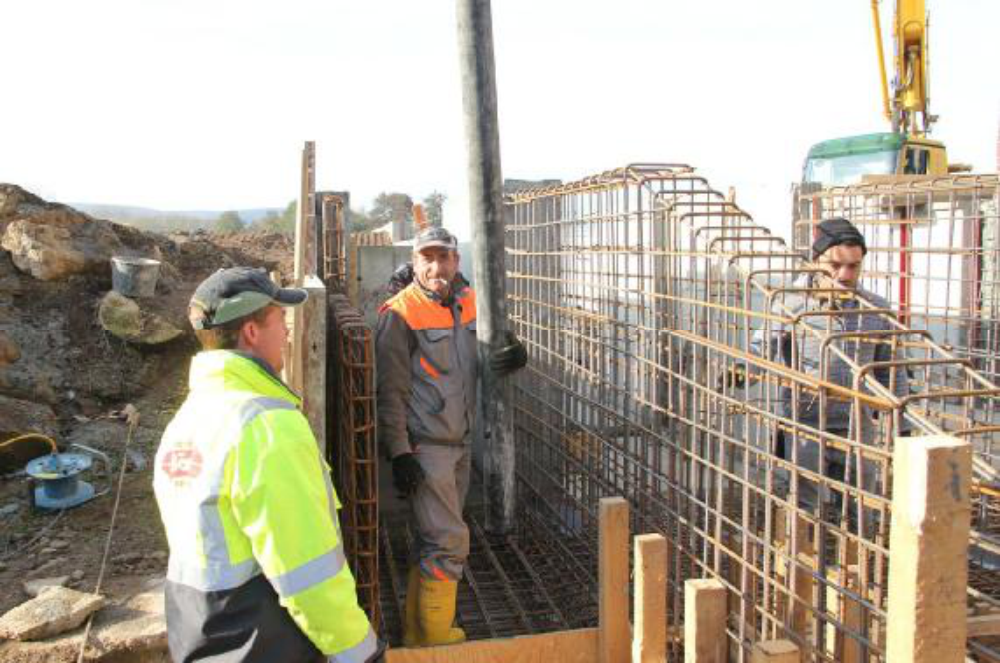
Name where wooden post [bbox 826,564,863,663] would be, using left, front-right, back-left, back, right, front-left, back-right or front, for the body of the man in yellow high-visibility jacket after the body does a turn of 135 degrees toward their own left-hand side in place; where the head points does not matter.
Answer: back

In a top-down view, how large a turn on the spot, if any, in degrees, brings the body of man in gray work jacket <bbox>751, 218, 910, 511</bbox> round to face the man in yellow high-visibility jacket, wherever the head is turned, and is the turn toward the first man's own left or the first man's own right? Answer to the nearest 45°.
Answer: approximately 45° to the first man's own right

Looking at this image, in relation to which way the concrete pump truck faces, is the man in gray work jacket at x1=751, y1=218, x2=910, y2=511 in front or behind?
in front

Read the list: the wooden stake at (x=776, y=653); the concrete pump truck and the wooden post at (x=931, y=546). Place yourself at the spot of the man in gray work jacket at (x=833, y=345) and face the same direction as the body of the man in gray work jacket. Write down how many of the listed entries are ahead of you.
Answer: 2

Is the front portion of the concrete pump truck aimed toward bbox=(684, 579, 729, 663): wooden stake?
yes

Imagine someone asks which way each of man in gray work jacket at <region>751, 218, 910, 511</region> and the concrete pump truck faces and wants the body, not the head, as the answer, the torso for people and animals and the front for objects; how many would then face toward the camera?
2

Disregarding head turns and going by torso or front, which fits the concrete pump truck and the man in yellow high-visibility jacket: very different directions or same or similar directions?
very different directions

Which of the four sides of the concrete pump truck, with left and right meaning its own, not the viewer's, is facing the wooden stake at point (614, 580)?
front

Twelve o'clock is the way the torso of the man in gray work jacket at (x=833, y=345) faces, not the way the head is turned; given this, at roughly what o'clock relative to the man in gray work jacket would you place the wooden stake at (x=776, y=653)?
The wooden stake is roughly at 12 o'clock from the man in gray work jacket.

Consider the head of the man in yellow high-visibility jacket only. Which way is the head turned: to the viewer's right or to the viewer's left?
to the viewer's right

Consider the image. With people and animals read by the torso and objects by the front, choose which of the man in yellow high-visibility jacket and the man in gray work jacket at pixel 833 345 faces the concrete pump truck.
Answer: the man in yellow high-visibility jacket

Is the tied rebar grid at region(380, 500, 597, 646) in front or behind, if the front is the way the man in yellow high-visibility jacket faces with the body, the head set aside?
in front

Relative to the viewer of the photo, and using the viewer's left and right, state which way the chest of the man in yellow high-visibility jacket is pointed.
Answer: facing away from the viewer and to the right of the viewer
